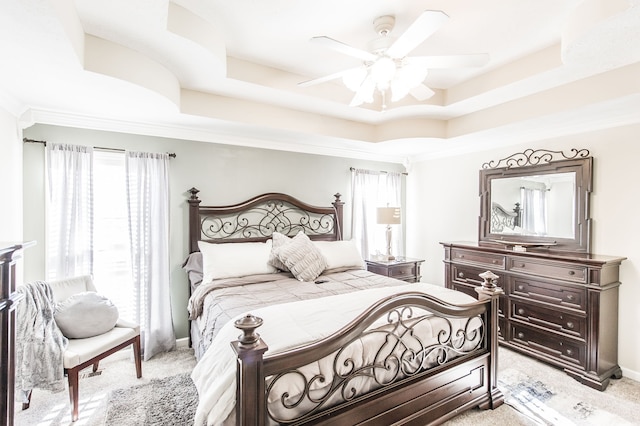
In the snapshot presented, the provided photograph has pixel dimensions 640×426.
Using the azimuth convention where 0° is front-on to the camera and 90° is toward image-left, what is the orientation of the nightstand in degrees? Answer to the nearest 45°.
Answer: approximately 315°

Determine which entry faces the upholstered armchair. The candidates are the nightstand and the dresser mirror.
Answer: the dresser mirror

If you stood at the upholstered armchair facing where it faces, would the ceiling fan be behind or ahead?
ahead

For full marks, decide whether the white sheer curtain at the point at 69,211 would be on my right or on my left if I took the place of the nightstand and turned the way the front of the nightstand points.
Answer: on my right

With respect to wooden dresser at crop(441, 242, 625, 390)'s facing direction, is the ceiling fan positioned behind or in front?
in front

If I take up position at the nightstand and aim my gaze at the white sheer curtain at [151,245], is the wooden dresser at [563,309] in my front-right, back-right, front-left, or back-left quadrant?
back-left

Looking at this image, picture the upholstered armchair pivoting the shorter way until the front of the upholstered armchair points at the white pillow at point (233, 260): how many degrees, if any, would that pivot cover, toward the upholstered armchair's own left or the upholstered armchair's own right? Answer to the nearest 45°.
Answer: approximately 45° to the upholstered armchair's own left

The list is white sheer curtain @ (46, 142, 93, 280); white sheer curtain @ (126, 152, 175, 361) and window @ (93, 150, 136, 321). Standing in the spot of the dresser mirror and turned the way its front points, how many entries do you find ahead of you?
3

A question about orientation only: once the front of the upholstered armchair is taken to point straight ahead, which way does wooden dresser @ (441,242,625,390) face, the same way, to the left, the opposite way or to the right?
the opposite way

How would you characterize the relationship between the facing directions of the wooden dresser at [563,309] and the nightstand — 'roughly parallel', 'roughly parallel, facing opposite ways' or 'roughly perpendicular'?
roughly perpendicular

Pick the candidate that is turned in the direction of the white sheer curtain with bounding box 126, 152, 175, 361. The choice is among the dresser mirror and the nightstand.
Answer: the dresser mirror

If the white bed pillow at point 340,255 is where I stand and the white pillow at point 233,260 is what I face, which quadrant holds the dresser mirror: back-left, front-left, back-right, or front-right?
back-left

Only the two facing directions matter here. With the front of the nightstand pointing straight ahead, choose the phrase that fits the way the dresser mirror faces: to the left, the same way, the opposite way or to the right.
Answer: to the right

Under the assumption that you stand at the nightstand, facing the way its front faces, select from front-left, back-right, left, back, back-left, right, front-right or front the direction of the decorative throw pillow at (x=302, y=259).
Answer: right
